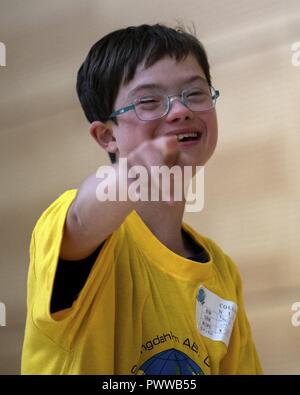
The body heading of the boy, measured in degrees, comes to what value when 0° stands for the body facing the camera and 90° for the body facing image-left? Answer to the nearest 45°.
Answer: approximately 315°
